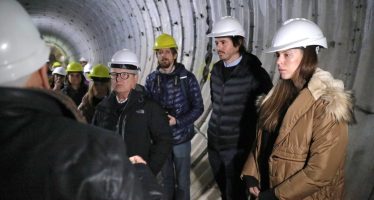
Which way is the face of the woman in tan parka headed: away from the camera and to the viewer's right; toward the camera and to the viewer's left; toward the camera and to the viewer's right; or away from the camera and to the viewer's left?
toward the camera and to the viewer's left

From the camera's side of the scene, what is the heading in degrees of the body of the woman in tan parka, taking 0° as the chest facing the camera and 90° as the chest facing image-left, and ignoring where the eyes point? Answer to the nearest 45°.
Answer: approximately 45°

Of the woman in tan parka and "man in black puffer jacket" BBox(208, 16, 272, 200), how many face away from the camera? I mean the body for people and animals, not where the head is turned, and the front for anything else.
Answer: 0

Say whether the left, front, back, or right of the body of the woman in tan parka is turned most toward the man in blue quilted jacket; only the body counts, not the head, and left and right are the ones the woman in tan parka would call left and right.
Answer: right

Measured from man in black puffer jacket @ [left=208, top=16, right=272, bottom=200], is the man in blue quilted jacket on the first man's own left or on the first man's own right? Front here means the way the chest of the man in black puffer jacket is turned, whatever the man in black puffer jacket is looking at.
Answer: on the first man's own right

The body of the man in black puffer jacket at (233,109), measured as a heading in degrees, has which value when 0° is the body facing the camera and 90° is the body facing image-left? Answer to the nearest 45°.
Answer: approximately 45°

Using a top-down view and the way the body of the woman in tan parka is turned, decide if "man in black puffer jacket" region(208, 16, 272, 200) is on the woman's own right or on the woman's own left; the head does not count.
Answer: on the woman's own right
